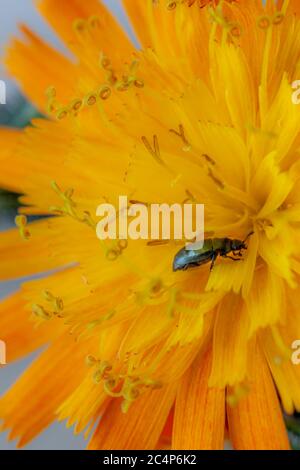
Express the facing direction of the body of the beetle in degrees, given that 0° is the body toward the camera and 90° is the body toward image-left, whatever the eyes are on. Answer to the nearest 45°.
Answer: approximately 270°
